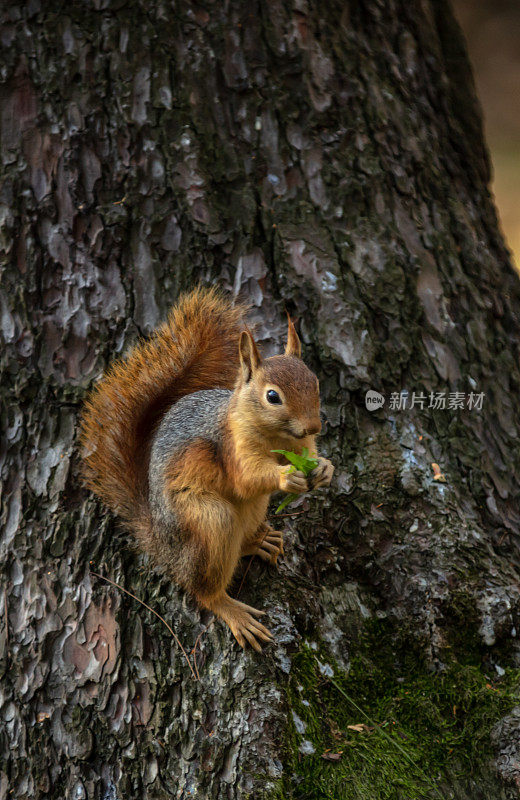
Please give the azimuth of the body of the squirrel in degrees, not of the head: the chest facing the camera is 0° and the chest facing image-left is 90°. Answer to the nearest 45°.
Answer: approximately 315°
